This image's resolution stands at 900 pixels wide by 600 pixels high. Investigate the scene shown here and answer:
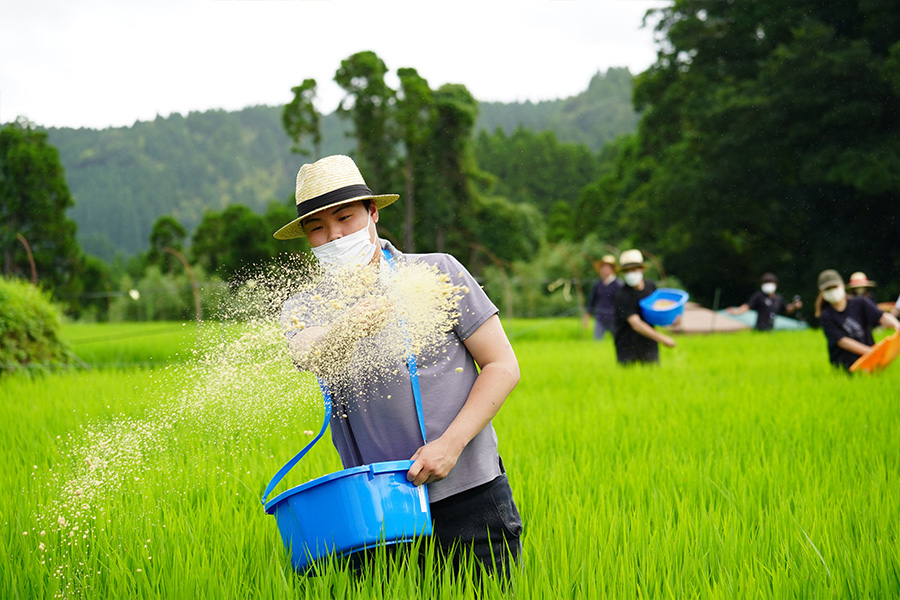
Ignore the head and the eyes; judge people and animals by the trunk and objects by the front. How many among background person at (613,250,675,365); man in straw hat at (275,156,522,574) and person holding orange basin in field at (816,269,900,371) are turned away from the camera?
0

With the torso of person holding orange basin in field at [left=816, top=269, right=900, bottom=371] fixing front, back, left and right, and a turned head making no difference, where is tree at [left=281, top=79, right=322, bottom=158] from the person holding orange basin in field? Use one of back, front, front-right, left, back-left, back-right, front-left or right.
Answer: back

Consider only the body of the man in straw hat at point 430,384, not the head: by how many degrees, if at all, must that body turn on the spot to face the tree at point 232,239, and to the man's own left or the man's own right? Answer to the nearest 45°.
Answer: approximately 135° to the man's own right

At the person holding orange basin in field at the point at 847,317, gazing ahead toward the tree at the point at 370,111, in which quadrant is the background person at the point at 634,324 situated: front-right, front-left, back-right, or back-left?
front-left

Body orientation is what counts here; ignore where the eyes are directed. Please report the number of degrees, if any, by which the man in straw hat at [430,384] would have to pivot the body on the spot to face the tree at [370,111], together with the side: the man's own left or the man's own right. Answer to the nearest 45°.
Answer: approximately 135° to the man's own right

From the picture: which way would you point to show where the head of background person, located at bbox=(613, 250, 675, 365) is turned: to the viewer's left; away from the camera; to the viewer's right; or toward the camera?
toward the camera

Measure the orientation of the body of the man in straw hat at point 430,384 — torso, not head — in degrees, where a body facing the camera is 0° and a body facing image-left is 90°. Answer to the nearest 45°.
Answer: approximately 45°

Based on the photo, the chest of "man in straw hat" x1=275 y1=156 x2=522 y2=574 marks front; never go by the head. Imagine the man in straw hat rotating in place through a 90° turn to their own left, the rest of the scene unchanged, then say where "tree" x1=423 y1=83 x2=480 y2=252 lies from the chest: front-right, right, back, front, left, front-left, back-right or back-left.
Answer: back-left

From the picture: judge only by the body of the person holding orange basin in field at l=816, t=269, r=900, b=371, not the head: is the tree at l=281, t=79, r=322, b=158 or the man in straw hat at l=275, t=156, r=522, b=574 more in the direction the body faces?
the man in straw hat

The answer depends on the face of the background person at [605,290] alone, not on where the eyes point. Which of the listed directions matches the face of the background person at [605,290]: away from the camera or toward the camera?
toward the camera

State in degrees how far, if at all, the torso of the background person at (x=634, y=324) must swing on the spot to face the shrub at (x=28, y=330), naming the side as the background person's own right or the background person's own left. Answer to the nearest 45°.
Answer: approximately 135° to the background person's own right

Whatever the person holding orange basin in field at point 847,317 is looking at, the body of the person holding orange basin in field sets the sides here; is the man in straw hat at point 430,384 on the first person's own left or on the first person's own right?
on the first person's own right

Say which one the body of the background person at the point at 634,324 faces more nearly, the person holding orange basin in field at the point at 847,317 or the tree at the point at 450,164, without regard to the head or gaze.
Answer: the person holding orange basin in field
